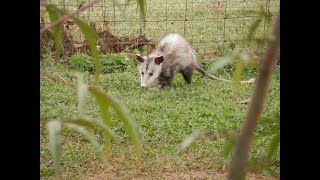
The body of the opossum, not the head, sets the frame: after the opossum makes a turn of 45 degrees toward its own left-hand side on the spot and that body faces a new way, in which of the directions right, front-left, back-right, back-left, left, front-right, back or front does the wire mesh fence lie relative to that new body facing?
back

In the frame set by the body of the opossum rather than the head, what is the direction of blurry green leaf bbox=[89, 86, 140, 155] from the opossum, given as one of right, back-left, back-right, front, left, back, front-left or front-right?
front-left

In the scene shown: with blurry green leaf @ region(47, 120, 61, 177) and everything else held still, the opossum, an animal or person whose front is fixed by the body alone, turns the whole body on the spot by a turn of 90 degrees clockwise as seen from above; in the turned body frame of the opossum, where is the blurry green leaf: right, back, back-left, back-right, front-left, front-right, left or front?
back-left

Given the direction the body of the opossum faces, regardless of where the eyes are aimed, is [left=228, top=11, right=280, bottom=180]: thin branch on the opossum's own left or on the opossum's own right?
on the opossum's own left
